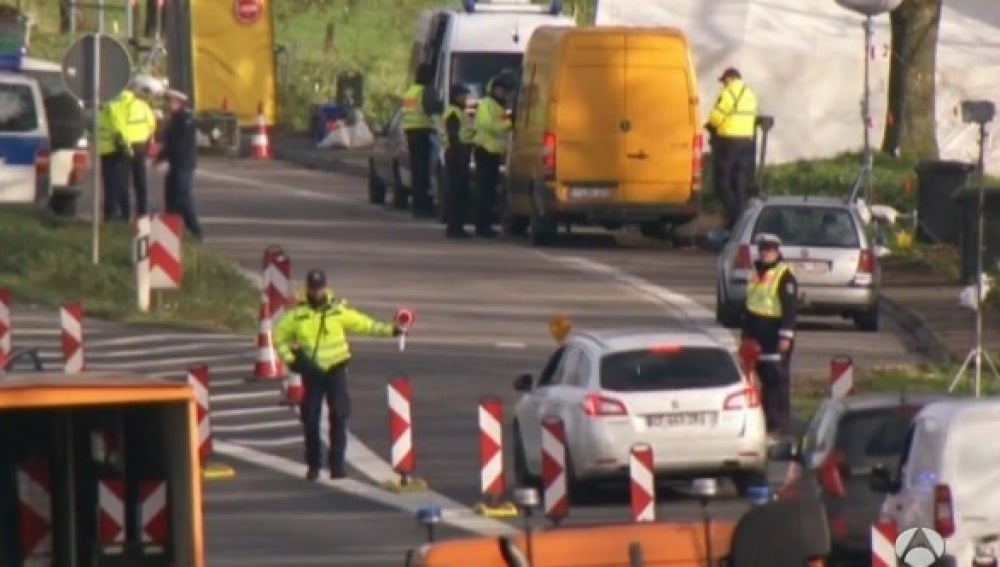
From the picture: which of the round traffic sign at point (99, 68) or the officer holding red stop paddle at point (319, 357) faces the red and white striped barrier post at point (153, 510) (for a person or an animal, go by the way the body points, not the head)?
the officer holding red stop paddle

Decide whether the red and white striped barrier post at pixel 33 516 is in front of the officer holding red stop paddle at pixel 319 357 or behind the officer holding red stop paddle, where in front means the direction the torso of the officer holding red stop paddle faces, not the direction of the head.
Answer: in front

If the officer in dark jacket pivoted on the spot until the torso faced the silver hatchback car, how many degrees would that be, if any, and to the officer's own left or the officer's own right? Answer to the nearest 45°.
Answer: approximately 135° to the officer's own left

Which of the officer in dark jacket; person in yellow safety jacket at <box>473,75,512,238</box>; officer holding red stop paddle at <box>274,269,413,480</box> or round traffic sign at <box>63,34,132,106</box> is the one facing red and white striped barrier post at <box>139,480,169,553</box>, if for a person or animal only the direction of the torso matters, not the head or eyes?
the officer holding red stop paddle

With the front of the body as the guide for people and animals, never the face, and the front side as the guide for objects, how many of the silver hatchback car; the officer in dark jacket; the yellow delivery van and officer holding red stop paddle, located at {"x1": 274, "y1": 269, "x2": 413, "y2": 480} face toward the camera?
1

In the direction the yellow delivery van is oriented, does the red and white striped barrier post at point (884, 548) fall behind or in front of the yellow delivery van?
behind

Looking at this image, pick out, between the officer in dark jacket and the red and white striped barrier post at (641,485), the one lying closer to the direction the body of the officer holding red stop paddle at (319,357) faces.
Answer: the red and white striped barrier post

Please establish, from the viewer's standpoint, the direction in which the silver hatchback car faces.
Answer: facing away from the viewer

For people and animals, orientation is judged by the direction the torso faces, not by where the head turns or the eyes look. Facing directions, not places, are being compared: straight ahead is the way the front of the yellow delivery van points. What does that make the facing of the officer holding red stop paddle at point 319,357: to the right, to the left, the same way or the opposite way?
the opposite way

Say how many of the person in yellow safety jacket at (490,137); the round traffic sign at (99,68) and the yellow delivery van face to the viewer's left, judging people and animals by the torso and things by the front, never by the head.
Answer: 0

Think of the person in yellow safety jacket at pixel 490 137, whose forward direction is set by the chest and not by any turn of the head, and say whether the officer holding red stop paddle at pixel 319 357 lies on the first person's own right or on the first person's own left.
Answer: on the first person's own right

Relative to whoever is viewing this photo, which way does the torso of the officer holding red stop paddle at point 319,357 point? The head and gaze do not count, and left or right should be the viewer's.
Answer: facing the viewer

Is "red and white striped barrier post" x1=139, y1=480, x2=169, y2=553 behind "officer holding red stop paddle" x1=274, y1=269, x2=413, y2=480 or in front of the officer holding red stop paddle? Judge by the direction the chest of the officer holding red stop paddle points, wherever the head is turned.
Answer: in front

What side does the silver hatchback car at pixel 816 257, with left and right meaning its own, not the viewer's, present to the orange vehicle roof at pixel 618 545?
back
